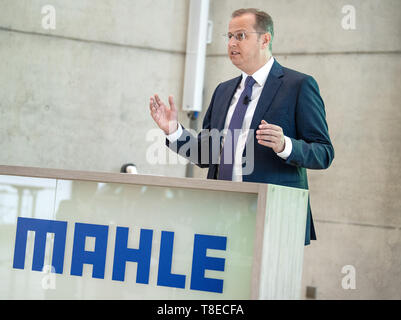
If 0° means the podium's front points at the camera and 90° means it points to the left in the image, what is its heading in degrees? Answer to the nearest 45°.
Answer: approximately 45°

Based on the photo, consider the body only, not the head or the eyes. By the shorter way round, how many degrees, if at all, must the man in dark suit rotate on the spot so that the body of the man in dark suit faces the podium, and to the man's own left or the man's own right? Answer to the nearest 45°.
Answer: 0° — they already face it

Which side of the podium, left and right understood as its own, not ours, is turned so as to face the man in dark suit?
back

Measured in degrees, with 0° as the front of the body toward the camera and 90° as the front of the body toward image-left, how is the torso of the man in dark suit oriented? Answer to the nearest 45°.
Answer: approximately 45°
